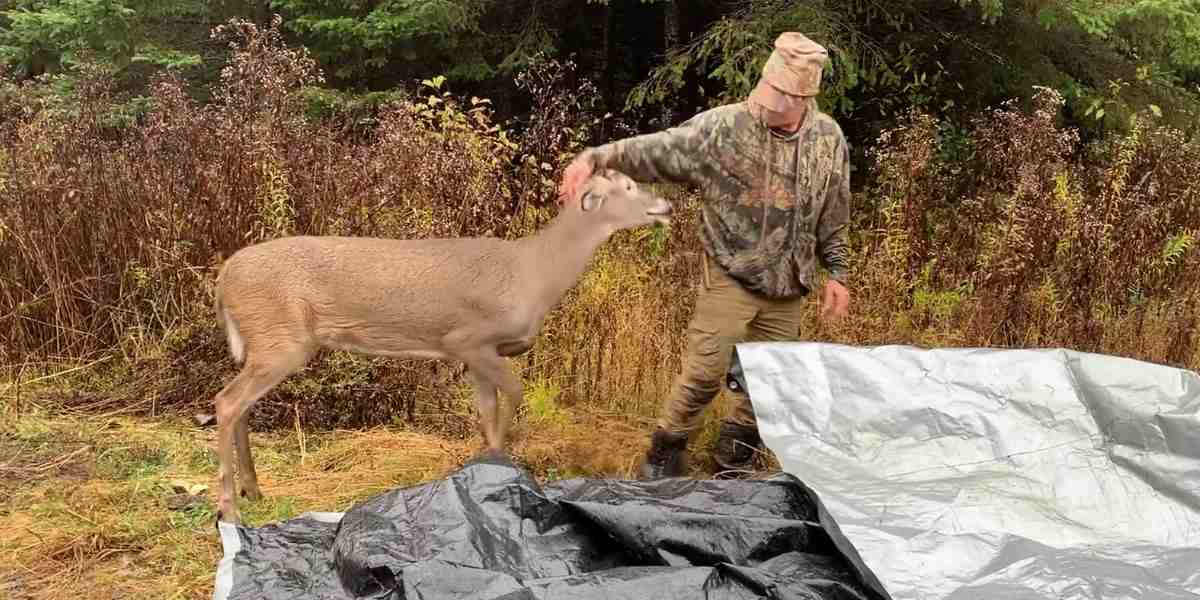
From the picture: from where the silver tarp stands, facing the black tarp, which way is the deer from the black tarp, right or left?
right

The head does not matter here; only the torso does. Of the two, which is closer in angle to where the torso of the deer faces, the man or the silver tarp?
the man

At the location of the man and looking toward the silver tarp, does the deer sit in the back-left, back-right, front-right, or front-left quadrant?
back-right

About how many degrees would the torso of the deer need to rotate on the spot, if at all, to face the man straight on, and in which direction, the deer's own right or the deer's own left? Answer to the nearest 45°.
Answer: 0° — it already faces them

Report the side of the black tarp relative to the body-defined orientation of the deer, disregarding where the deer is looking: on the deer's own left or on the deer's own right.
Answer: on the deer's own right

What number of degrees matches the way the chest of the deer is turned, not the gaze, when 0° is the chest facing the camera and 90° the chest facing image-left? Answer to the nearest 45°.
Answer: approximately 270°

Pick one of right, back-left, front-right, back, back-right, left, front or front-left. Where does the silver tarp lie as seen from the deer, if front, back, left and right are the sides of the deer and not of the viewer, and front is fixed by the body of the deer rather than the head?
front-right

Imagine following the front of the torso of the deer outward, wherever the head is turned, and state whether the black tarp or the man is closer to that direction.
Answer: the man

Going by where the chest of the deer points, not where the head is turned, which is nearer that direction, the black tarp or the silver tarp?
the silver tarp
